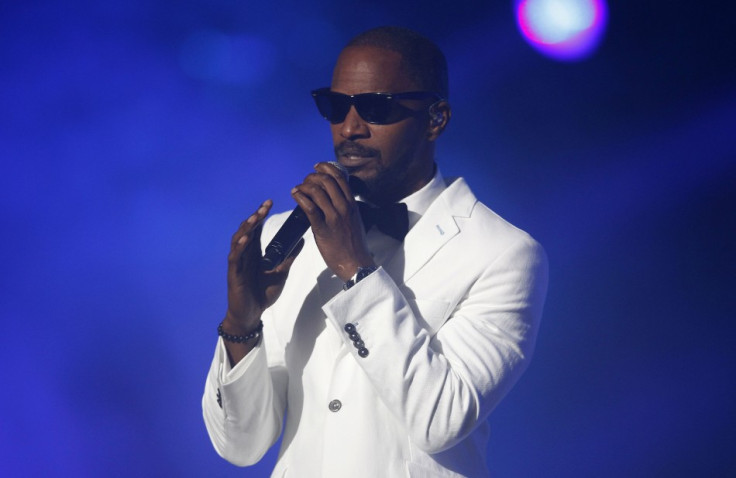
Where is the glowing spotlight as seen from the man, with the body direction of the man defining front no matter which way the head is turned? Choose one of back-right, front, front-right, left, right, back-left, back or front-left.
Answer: back

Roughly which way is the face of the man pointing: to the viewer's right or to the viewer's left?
to the viewer's left

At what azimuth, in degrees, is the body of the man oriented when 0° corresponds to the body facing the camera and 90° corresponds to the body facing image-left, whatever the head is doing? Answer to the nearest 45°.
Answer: approximately 45°
